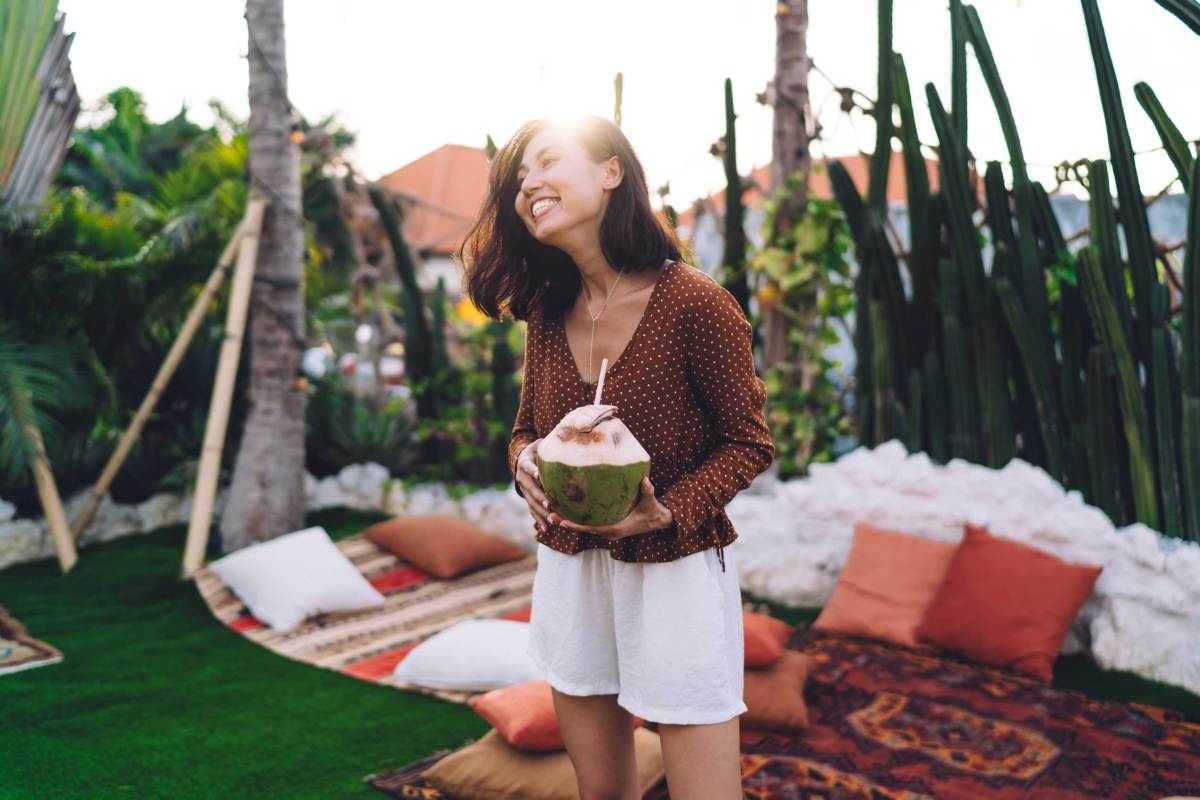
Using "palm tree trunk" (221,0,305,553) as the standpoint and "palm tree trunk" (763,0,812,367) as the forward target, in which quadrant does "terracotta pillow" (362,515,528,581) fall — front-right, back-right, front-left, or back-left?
front-right

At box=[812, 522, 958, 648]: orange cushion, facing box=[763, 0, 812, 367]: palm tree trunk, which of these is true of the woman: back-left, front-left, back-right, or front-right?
back-left

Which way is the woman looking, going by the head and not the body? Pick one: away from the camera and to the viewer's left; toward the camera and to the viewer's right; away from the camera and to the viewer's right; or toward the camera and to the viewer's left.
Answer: toward the camera and to the viewer's left

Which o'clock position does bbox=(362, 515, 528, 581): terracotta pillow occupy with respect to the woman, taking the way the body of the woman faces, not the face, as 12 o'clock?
The terracotta pillow is roughly at 4 o'clock from the woman.

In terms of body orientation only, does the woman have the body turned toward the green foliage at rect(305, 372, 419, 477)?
no

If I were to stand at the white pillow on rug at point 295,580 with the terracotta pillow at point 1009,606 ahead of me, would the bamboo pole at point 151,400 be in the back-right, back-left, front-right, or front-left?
back-left

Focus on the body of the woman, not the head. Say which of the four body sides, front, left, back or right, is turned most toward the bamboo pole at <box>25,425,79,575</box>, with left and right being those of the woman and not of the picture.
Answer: right

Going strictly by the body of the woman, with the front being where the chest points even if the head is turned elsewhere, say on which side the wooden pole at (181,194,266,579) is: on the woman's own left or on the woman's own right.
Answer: on the woman's own right

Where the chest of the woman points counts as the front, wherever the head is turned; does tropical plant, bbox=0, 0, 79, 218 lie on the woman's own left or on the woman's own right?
on the woman's own right

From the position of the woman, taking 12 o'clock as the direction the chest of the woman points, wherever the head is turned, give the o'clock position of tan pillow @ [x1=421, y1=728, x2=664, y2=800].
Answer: The tan pillow is roughly at 4 o'clock from the woman.

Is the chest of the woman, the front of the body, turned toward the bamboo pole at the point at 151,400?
no

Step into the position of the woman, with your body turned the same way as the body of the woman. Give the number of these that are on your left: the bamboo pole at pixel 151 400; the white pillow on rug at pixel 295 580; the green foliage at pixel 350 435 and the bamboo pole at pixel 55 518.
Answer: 0

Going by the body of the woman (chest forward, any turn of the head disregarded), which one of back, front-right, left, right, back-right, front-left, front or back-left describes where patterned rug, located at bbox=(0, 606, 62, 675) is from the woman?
right
